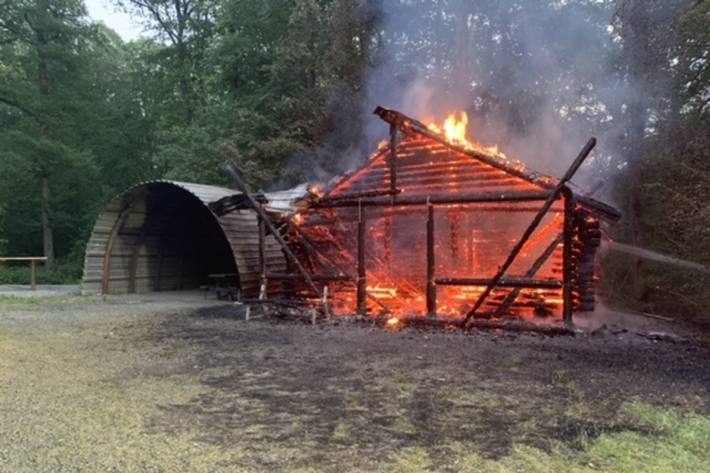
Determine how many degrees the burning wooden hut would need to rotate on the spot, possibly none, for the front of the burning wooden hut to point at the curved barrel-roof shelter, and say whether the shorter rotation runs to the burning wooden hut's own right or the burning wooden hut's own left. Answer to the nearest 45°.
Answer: approximately 135° to the burning wooden hut's own right

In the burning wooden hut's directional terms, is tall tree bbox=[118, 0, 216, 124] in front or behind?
behind

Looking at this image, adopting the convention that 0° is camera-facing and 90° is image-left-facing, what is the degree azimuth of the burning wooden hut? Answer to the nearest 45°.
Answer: approximately 0°

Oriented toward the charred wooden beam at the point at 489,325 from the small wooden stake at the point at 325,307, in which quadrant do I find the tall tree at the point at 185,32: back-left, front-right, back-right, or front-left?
back-left

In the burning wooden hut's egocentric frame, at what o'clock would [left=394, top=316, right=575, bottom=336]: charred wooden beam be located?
The charred wooden beam is roughly at 11 o'clock from the burning wooden hut.

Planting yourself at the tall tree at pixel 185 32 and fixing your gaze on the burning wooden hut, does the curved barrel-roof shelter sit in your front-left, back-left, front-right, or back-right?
front-right

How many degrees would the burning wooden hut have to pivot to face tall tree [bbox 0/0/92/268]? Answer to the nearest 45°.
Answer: approximately 135° to its right
